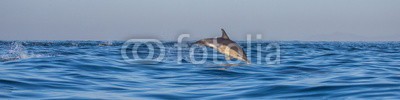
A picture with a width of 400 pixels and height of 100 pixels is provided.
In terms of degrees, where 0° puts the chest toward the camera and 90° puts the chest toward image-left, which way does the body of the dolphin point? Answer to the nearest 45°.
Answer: approximately 270°
